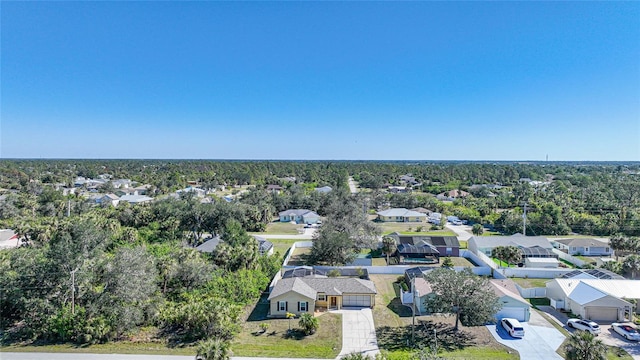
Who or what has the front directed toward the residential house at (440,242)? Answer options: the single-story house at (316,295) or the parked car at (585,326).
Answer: the parked car

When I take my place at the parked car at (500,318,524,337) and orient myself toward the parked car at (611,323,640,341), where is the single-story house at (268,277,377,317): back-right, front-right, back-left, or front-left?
back-left

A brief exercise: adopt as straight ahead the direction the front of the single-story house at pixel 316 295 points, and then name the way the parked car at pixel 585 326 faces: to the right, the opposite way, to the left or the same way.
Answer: the opposite way

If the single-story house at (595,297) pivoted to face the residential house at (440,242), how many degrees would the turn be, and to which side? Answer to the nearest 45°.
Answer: approximately 180°

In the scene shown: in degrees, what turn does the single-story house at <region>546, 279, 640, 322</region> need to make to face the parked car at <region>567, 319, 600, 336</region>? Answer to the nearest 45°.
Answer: approximately 45° to its right

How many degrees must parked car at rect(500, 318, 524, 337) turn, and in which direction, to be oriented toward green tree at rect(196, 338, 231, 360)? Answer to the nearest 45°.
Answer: approximately 90° to its left

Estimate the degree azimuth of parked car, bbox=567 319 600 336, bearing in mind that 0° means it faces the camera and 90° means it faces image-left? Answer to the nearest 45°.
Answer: approximately 135°

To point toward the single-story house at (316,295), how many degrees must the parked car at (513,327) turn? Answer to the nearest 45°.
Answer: approximately 45° to its left

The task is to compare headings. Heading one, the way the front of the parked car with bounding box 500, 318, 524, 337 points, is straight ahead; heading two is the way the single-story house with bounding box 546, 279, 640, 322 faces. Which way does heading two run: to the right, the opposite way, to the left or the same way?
the opposite way

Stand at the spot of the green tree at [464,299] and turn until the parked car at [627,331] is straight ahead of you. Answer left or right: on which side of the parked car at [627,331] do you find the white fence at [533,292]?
left

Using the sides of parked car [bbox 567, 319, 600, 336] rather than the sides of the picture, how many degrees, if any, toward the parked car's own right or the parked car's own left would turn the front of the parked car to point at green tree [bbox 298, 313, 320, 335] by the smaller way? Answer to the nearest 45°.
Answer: approximately 90° to the parked car's own left

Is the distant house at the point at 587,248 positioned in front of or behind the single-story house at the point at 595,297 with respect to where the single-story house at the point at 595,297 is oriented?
behind

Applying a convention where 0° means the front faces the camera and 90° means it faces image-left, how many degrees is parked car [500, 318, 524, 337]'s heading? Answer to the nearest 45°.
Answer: approximately 135°
